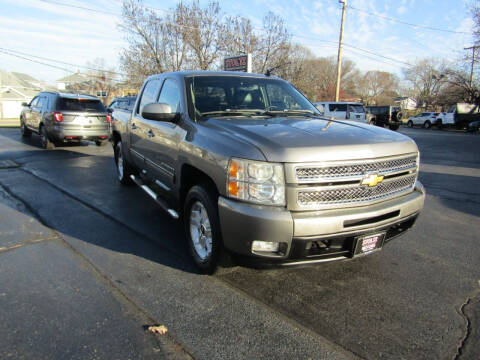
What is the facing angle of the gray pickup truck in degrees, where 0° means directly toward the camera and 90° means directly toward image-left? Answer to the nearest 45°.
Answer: approximately 315°

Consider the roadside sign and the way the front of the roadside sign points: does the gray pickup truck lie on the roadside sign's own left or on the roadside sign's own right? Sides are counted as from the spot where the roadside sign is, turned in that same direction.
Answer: on the roadside sign's own left

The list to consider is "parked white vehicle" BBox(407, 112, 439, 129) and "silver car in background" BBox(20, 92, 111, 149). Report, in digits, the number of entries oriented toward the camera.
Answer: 0

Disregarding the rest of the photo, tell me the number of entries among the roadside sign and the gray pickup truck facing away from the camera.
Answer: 0

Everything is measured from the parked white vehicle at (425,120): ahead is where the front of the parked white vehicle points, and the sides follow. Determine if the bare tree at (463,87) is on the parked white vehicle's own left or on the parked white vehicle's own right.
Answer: on the parked white vehicle's own right

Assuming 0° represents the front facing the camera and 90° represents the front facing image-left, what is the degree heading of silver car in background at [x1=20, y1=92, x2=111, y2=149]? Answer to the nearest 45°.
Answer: approximately 135°

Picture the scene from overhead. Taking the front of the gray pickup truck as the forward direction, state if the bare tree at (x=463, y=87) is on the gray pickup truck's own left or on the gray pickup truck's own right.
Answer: on the gray pickup truck's own left

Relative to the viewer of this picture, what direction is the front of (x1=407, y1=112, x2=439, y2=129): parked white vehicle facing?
facing away from the viewer and to the left of the viewer

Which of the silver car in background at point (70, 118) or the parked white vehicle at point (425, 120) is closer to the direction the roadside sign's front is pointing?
the silver car in background

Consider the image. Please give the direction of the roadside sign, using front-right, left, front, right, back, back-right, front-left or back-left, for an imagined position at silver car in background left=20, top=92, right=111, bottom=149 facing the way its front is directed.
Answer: right

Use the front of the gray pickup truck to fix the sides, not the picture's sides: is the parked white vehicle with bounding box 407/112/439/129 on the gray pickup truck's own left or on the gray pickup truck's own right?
on the gray pickup truck's own left

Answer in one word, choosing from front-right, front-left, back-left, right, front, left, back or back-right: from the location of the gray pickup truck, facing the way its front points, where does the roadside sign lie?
back-left

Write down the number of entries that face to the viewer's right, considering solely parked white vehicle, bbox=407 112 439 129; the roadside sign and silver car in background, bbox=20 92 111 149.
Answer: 0
